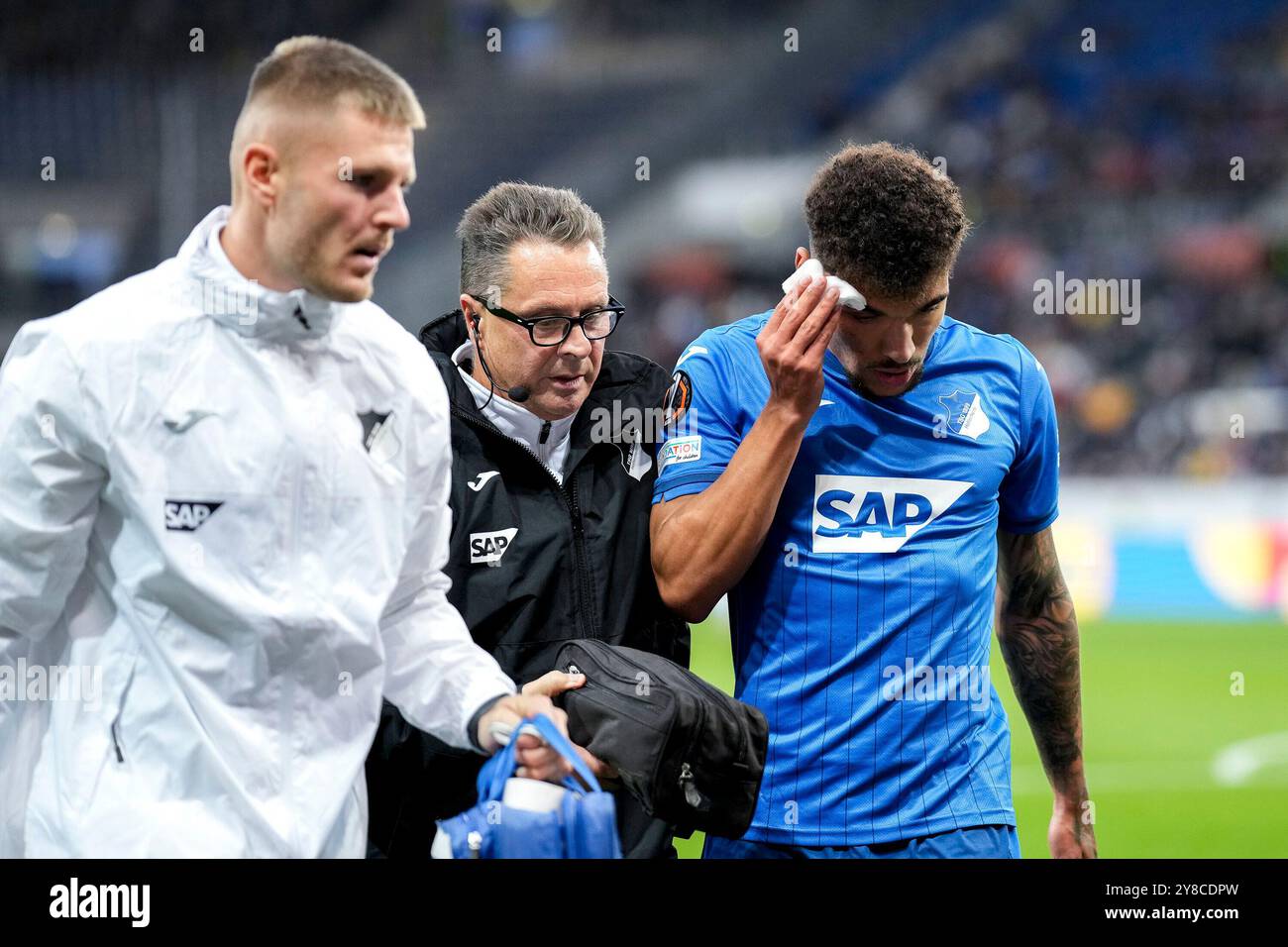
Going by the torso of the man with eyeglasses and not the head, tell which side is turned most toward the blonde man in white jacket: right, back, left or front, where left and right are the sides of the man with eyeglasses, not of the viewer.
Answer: right

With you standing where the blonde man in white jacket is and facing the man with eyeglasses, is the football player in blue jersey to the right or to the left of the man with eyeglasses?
right

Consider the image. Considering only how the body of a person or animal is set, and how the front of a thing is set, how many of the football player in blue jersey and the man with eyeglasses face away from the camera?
0

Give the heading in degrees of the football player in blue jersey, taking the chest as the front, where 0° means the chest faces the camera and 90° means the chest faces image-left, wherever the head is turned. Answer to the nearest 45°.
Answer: approximately 0°

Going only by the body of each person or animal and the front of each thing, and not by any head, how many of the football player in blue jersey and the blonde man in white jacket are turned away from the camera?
0

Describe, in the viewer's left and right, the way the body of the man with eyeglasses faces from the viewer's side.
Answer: facing the viewer and to the right of the viewer

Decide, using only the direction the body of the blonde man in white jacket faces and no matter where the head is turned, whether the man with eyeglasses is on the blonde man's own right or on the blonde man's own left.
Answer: on the blonde man's own left

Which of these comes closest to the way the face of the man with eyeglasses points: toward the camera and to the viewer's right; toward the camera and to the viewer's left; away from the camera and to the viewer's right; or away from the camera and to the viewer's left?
toward the camera and to the viewer's right
